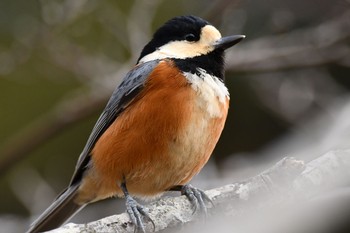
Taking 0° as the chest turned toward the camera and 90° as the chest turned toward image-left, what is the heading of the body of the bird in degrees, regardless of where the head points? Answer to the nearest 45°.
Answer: approximately 315°

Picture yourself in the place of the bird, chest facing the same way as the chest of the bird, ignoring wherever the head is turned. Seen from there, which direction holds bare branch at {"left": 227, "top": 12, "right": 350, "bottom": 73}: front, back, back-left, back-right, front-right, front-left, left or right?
left
